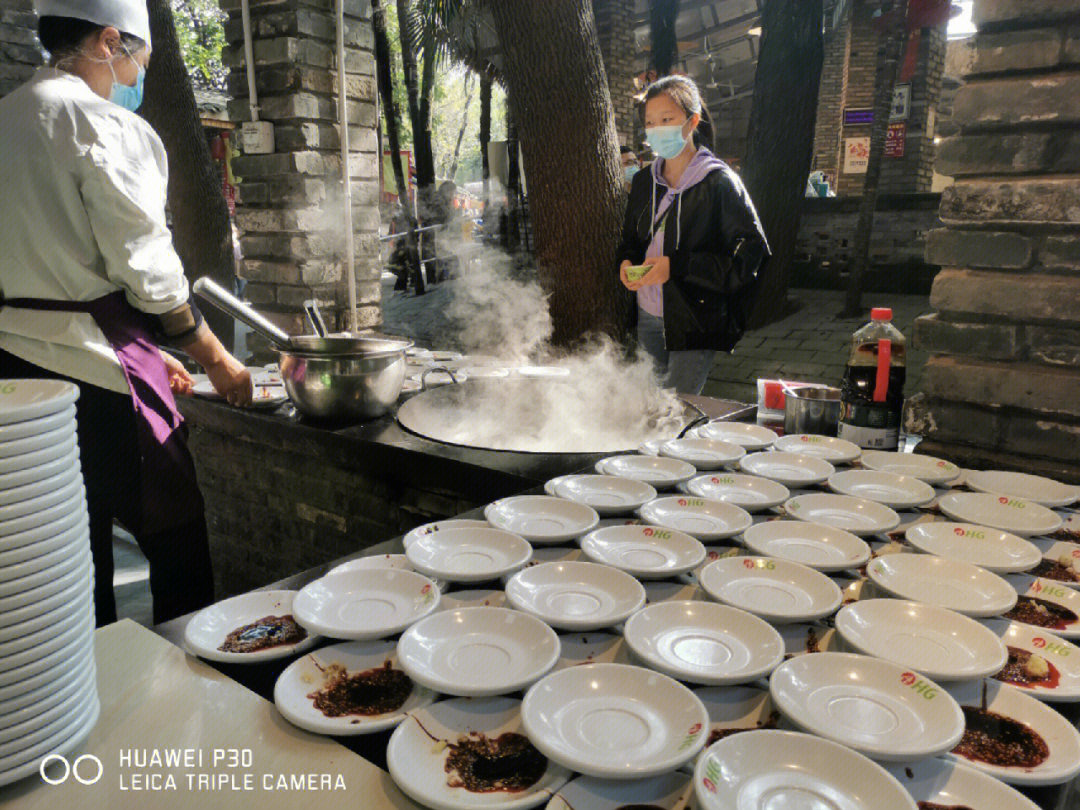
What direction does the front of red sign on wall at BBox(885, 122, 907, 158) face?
toward the camera

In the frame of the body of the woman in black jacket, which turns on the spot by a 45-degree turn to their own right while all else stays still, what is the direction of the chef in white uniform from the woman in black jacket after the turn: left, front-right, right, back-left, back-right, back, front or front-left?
front-left

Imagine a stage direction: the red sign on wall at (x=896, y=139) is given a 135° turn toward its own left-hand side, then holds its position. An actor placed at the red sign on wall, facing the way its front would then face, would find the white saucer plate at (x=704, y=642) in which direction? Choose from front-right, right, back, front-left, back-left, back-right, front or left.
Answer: back-right

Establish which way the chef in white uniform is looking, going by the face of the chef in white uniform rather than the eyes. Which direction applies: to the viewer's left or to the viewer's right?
to the viewer's right

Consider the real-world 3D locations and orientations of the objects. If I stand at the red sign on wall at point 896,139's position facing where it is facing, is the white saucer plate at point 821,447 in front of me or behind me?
in front

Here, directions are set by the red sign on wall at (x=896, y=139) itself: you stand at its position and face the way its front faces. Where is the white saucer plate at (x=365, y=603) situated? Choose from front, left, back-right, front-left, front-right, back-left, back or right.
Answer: front

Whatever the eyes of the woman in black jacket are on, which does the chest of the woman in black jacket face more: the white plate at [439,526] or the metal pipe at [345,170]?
the white plate

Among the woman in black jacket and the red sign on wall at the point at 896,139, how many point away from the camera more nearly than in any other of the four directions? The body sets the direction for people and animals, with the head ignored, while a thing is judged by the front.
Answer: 0

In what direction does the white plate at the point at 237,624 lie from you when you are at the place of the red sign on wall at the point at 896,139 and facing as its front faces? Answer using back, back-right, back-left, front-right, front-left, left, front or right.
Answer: front

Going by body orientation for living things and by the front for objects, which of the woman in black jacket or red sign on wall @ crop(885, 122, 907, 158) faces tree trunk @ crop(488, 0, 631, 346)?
the red sign on wall

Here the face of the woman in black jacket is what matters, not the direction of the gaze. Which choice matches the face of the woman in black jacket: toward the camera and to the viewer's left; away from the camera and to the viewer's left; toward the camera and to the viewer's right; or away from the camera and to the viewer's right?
toward the camera and to the viewer's left

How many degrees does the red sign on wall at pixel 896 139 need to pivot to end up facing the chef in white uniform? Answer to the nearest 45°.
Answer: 0° — it already faces them

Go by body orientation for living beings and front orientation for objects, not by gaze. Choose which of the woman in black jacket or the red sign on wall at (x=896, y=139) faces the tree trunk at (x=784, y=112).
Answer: the red sign on wall

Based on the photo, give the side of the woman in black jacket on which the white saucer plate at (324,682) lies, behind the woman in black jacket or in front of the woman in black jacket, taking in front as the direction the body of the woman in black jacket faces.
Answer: in front

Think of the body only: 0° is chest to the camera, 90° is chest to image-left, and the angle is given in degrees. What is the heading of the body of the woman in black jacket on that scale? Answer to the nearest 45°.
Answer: approximately 45°

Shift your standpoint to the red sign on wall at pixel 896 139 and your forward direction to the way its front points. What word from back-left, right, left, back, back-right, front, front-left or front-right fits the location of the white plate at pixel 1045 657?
front

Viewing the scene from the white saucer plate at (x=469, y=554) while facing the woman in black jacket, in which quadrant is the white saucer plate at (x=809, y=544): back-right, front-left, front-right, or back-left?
front-right
